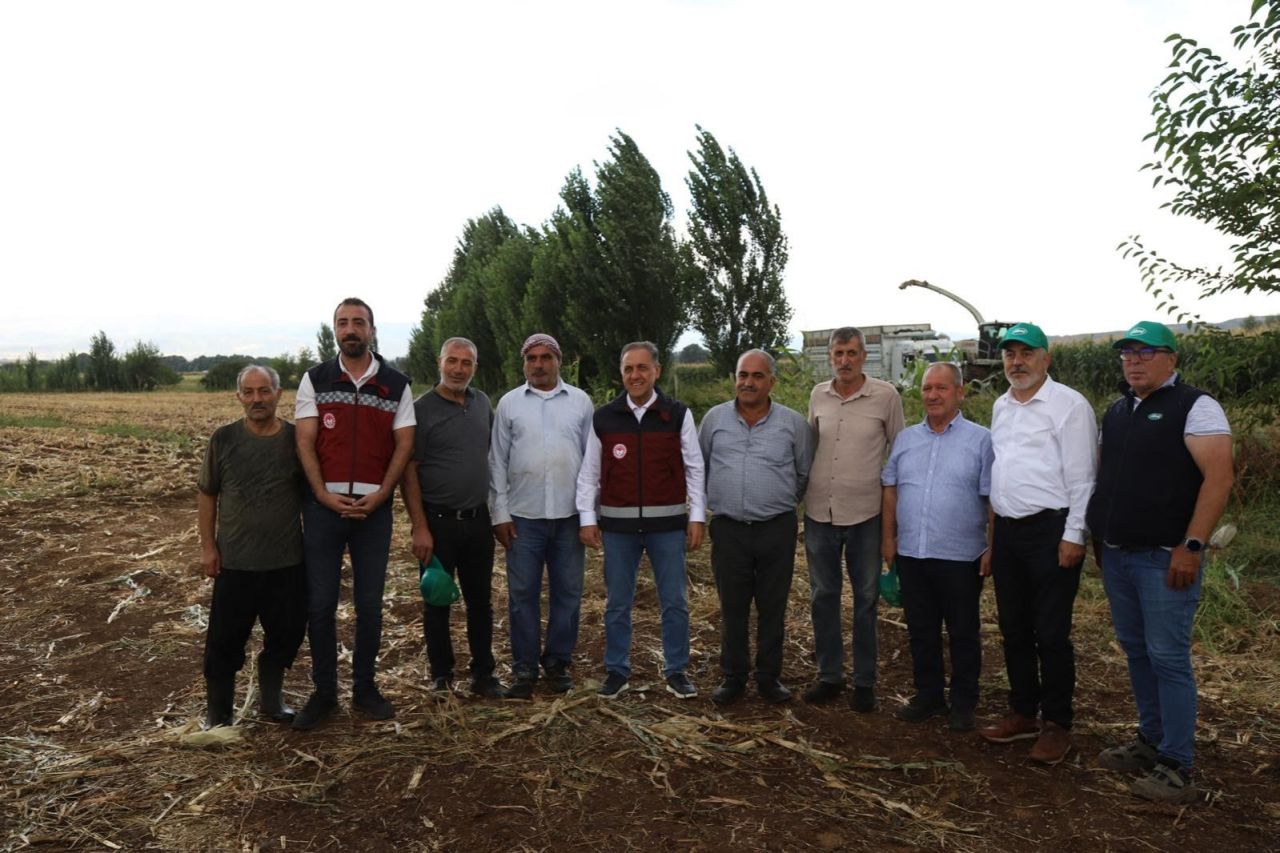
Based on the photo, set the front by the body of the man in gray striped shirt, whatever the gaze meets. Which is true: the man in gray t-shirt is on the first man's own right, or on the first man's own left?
on the first man's own right

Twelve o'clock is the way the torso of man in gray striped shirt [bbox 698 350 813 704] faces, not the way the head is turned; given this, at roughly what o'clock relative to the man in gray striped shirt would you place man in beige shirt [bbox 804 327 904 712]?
The man in beige shirt is roughly at 9 o'clock from the man in gray striped shirt.

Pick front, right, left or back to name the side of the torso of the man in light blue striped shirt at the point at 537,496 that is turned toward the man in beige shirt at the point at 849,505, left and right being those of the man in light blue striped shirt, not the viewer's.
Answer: left

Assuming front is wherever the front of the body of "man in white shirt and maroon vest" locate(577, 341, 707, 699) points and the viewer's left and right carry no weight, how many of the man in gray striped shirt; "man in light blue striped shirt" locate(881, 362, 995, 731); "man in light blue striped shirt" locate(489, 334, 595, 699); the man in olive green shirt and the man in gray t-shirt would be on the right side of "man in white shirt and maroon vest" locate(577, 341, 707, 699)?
3

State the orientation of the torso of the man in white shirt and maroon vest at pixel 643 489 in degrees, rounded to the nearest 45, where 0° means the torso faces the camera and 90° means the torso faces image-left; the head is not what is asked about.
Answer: approximately 0°

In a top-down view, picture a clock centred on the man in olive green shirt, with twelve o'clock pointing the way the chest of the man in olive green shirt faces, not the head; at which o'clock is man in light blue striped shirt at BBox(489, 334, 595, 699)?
The man in light blue striped shirt is roughly at 9 o'clock from the man in olive green shirt.

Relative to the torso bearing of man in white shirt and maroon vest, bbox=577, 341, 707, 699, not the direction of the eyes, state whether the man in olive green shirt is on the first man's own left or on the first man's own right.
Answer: on the first man's own right

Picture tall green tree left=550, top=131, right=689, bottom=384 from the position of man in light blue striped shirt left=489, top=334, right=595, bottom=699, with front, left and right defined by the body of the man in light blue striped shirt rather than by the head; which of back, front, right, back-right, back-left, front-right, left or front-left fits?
back

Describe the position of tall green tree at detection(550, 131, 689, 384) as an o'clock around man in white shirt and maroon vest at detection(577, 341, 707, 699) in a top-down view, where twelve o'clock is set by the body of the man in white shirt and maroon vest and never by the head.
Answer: The tall green tree is roughly at 6 o'clock from the man in white shirt and maroon vest.

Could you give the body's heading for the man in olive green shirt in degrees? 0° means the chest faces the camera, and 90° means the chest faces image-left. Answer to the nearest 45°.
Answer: approximately 0°

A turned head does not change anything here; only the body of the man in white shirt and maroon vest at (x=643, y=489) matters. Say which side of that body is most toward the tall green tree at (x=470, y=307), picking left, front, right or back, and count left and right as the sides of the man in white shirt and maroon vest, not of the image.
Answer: back

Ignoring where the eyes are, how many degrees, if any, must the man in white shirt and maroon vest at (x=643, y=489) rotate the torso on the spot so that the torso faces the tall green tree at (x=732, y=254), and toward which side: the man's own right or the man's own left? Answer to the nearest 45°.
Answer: approximately 180°

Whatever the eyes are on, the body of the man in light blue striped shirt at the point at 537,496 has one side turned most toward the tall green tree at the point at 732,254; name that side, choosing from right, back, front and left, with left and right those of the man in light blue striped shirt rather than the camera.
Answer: back
